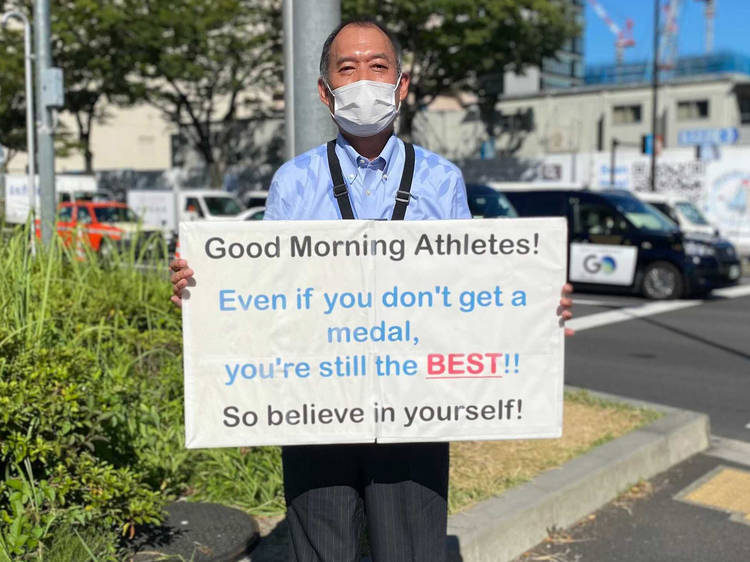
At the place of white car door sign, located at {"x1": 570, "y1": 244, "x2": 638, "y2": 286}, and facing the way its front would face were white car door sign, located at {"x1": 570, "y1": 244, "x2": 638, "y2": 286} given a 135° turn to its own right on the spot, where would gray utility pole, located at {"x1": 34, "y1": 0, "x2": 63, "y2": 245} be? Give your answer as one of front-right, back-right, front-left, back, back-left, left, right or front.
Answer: left

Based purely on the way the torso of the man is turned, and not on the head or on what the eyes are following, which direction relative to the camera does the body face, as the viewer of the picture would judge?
toward the camera

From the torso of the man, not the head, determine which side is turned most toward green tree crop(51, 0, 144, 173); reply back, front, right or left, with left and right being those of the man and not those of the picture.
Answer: back

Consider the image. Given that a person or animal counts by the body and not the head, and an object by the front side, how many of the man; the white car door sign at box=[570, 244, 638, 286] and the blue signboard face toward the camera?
3

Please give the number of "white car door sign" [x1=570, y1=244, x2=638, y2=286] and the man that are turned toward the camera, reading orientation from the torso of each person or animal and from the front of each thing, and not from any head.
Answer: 2

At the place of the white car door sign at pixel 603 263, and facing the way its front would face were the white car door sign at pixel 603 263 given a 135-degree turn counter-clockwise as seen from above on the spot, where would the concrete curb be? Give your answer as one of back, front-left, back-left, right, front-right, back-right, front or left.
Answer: back-right

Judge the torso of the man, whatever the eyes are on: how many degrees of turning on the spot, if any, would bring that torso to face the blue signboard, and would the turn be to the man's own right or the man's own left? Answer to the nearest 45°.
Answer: approximately 180°

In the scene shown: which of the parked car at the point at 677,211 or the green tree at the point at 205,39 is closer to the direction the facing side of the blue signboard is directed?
the parked car

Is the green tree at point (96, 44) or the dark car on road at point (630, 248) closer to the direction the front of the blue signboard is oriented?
the dark car on road

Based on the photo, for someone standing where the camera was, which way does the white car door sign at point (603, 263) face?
facing the viewer

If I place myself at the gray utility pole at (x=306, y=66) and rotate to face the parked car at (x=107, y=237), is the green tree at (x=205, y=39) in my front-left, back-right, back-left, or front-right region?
front-right
